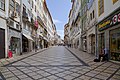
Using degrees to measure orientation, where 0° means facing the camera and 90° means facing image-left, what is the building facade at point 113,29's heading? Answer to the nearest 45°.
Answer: approximately 45°
